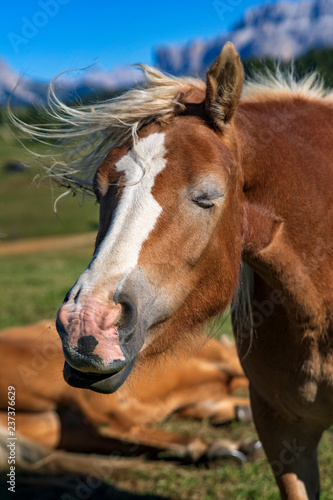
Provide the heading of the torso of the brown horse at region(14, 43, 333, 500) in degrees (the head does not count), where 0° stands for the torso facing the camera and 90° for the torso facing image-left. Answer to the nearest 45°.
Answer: approximately 45°

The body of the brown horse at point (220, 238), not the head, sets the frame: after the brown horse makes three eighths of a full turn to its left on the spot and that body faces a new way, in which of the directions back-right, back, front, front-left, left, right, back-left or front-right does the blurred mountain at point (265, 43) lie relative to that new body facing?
left

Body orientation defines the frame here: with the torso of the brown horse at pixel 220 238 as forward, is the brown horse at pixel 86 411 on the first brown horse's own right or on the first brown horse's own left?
on the first brown horse's own right
